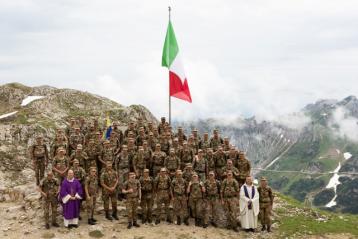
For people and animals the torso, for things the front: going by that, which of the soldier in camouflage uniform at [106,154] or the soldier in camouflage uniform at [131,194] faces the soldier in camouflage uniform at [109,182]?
the soldier in camouflage uniform at [106,154]

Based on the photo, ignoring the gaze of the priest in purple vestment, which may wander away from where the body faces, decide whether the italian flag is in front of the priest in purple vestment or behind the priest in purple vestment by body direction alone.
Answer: behind

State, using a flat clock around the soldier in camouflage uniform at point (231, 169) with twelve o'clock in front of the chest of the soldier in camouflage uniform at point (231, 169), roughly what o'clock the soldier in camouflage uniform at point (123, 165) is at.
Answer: the soldier in camouflage uniform at point (123, 165) is roughly at 3 o'clock from the soldier in camouflage uniform at point (231, 169).

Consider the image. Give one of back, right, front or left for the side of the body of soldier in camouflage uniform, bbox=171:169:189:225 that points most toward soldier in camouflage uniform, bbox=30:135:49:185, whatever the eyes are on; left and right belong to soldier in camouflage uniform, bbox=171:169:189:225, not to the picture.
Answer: right

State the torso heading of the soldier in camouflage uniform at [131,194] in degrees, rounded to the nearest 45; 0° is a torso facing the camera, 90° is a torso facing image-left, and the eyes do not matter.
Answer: approximately 0°

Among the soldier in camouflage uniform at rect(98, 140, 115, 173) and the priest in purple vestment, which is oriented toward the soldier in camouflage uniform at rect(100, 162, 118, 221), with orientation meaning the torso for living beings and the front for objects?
the soldier in camouflage uniform at rect(98, 140, 115, 173)

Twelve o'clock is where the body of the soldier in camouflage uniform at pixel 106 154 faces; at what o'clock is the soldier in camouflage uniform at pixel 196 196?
the soldier in camouflage uniform at pixel 196 196 is roughly at 10 o'clock from the soldier in camouflage uniform at pixel 106 154.

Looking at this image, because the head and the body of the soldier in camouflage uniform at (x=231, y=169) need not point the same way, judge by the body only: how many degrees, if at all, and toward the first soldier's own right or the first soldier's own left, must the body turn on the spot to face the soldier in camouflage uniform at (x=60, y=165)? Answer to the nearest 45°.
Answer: approximately 90° to the first soldier's own right

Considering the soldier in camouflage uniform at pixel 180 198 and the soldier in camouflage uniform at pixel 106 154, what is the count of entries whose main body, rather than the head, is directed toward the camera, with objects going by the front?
2

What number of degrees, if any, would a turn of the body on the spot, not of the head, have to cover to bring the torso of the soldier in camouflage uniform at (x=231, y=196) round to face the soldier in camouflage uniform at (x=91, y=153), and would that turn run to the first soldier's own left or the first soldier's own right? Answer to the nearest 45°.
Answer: approximately 90° to the first soldier's own right

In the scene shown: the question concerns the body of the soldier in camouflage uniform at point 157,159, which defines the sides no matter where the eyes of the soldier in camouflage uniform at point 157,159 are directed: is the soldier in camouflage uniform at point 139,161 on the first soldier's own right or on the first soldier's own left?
on the first soldier's own right
